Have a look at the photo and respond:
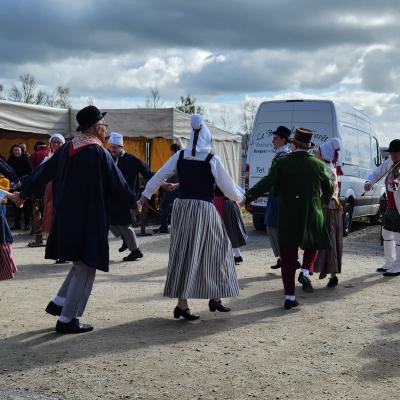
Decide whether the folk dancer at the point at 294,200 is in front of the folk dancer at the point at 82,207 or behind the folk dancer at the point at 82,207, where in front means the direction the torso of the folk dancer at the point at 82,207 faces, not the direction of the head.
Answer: in front

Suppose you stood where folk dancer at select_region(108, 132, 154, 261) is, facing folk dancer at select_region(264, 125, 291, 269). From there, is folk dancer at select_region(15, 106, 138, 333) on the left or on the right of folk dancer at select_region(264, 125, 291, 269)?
right

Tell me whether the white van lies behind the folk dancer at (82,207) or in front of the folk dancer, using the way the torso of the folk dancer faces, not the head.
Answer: in front

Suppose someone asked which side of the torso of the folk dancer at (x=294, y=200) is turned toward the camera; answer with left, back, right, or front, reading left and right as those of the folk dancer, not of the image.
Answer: back

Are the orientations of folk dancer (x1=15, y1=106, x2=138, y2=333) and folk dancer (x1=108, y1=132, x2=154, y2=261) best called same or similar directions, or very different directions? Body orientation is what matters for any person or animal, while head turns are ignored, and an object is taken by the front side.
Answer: very different directions

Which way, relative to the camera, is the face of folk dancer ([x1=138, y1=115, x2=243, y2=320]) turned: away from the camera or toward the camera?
away from the camera
